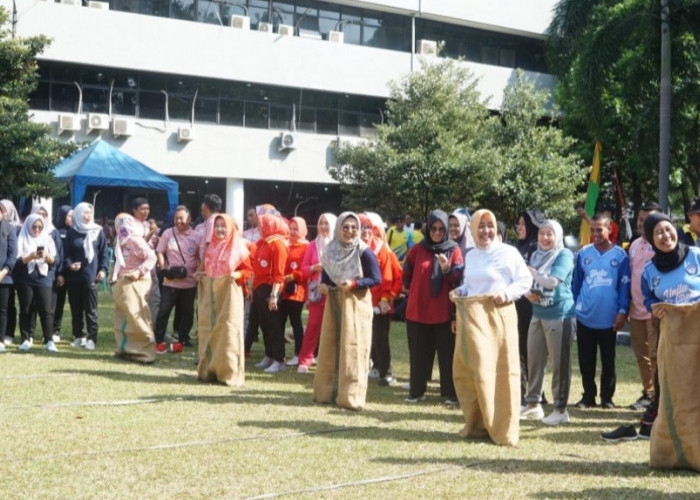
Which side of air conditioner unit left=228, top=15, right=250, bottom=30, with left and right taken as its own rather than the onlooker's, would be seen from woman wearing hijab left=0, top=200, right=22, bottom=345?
front

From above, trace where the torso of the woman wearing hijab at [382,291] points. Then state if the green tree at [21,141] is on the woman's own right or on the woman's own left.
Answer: on the woman's own right

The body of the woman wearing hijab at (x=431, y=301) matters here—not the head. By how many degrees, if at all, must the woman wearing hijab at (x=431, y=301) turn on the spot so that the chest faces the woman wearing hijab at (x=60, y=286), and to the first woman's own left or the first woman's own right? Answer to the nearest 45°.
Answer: approximately 135° to the first woman's own right

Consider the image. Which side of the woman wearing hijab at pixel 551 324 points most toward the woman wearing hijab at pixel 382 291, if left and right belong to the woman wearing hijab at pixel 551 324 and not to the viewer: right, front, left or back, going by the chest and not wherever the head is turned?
right

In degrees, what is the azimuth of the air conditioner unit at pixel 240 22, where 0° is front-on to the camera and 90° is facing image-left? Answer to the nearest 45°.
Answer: approximately 0°

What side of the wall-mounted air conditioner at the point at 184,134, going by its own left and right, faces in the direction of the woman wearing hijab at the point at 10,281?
front

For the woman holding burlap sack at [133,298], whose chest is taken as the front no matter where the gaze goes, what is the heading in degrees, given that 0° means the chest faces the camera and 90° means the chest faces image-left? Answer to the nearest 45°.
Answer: approximately 45°

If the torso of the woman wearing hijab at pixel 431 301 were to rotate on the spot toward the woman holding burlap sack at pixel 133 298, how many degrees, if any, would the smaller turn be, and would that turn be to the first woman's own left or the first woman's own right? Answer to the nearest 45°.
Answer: approximately 135° to the first woman's own right

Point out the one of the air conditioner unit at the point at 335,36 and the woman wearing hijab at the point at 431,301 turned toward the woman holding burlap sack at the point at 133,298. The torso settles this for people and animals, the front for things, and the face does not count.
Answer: the air conditioner unit
